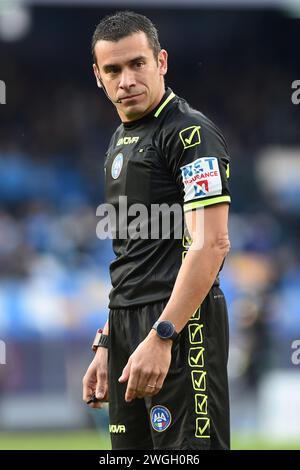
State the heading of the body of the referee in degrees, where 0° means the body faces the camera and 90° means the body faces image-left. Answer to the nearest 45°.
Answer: approximately 45°
